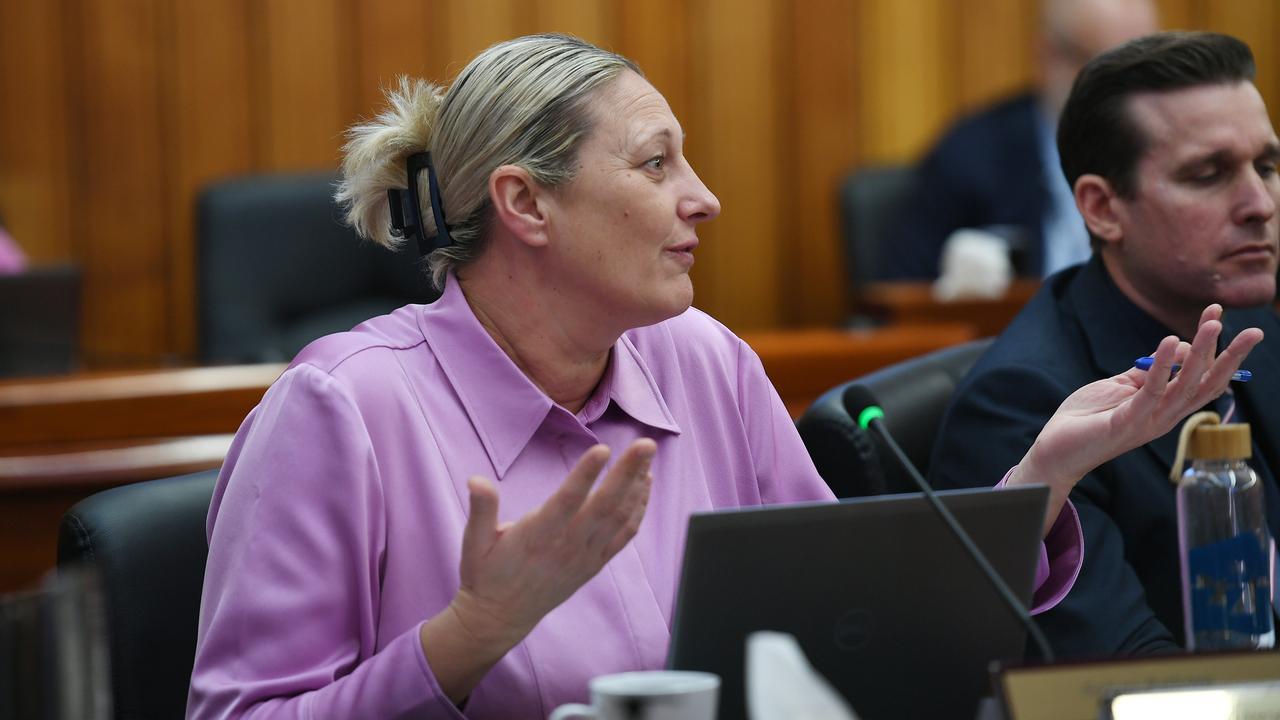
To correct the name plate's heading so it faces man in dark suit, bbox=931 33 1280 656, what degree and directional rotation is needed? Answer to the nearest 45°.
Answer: approximately 180°

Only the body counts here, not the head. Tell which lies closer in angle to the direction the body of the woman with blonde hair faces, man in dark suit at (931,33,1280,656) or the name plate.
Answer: the name plate

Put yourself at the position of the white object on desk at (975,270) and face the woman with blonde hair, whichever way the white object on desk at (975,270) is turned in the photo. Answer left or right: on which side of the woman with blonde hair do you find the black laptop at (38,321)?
right

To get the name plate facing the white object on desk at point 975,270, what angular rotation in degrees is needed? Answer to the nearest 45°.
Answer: approximately 180°

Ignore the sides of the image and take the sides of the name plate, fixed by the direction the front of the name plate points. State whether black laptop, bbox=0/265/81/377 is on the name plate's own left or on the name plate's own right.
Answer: on the name plate's own right

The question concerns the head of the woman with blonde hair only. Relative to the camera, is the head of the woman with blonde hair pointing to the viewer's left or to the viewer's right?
to the viewer's right

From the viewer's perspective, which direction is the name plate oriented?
toward the camera

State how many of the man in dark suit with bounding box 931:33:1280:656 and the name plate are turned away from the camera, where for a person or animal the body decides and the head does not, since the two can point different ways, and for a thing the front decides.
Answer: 0

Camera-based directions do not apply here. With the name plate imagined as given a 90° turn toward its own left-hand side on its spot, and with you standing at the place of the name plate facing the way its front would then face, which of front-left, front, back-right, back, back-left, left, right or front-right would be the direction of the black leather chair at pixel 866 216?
left

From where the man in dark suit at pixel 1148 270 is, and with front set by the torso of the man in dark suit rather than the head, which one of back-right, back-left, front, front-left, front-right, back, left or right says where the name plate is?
front-right

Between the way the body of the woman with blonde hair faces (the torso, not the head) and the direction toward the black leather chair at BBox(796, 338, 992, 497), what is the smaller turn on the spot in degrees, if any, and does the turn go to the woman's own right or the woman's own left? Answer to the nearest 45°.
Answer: approximately 90° to the woman's own left

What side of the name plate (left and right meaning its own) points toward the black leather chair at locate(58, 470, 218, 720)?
right

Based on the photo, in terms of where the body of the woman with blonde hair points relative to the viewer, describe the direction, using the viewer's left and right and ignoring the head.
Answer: facing the viewer and to the right of the viewer

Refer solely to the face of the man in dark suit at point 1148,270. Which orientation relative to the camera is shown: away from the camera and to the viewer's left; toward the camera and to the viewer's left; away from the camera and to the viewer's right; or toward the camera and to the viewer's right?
toward the camera and to the viewer's right
